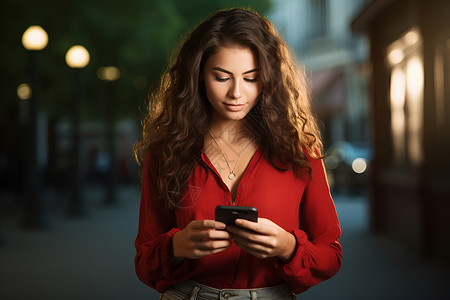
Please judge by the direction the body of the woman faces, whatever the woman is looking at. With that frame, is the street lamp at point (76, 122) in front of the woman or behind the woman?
behind

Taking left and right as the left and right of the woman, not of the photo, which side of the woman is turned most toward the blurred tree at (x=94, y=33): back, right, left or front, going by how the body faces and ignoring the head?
back

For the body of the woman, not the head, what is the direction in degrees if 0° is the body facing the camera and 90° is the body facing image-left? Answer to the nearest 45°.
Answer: approximately 0°

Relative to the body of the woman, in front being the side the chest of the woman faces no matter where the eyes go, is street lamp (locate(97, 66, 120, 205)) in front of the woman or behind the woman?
behind
